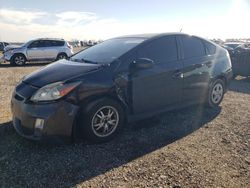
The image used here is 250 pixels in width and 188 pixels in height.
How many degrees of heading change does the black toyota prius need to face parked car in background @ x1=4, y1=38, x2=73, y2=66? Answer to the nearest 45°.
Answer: approximately 135° to its right

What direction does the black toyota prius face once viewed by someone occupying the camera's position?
facing the viewer and to the left of the viewer

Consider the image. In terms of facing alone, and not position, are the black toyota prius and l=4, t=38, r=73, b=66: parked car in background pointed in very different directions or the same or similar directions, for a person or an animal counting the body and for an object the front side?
same or similar directions

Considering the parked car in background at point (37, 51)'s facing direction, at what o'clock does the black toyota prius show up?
The black toyota prius is roughly at 9 o'clock from the parked car in background.

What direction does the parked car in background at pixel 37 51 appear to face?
to the viewer's left

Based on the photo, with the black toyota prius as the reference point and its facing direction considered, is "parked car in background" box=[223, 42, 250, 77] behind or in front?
behind

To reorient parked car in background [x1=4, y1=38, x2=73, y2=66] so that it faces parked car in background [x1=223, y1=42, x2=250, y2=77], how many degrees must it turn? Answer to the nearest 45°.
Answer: approximately 135° to its left

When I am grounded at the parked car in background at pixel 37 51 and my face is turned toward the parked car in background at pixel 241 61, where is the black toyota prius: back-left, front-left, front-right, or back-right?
front-right

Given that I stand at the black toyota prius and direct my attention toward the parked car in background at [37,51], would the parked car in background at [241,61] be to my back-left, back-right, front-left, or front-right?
front-right

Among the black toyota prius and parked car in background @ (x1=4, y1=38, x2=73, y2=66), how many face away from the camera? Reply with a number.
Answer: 0
